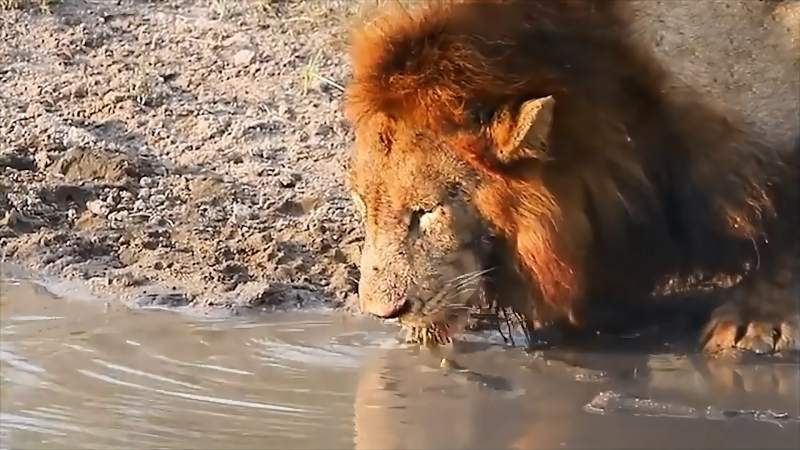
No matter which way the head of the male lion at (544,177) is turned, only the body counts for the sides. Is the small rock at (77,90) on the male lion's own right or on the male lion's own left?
on the male lion's own right

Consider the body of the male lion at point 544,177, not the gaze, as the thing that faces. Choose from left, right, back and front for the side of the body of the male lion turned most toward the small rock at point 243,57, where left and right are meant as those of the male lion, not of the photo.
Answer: right

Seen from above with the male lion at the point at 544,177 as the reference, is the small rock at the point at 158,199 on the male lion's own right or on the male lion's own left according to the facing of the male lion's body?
on the male lion's own right

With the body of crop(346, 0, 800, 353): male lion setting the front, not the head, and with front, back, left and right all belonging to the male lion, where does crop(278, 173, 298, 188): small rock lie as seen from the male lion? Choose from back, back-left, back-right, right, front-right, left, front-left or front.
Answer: right

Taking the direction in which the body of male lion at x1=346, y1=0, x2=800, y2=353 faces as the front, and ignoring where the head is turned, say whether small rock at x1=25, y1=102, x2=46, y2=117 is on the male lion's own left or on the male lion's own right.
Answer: on the male lion's own right

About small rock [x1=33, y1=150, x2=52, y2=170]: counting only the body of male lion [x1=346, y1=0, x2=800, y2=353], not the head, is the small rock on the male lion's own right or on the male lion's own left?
on the male lion's own right

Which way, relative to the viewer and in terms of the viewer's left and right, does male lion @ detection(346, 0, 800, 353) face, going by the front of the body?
facing the viewer and to the left of the viewer

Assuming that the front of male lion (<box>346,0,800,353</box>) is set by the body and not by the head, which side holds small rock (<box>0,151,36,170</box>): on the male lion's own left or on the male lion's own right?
on the male lion's own right
